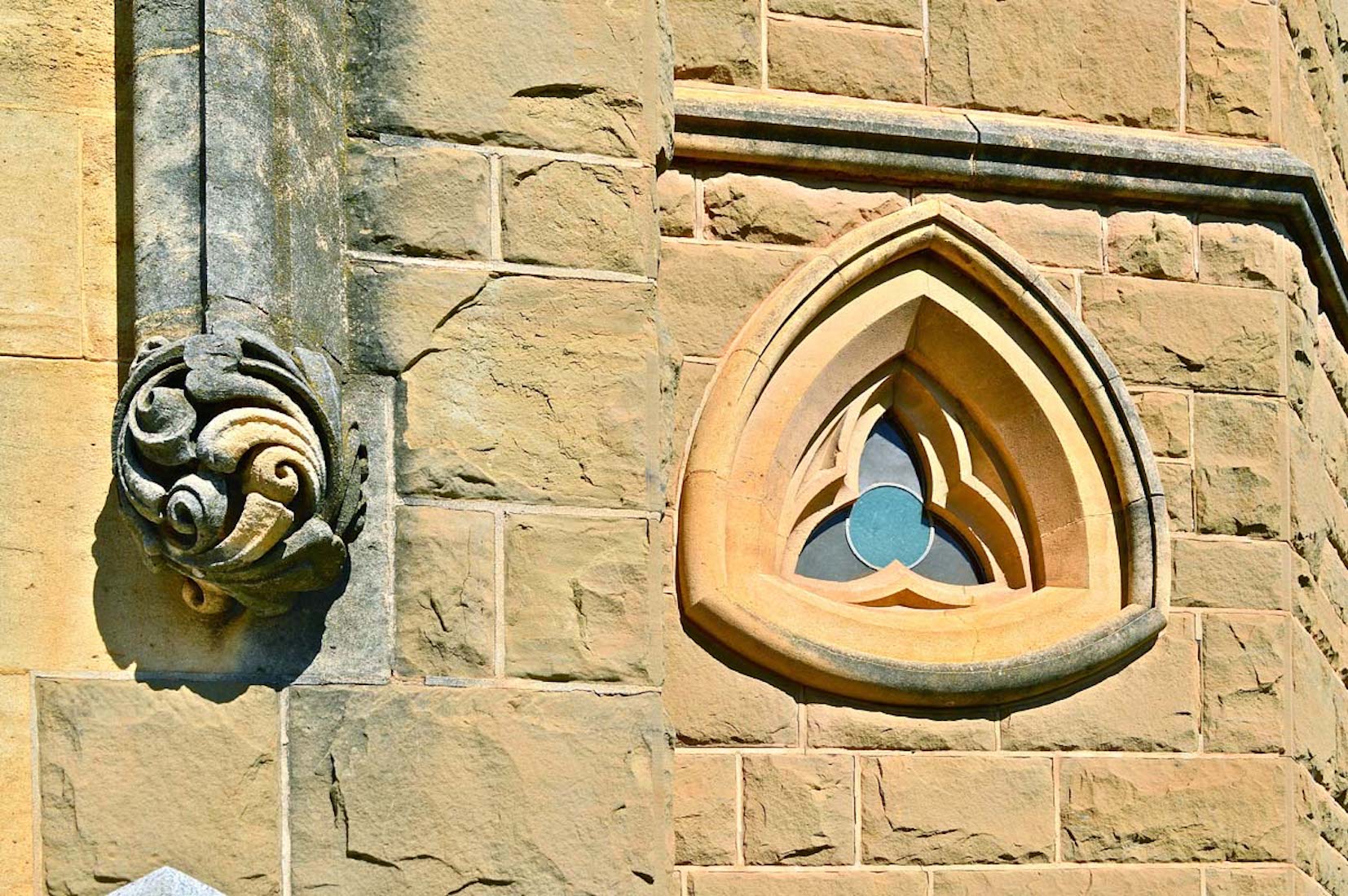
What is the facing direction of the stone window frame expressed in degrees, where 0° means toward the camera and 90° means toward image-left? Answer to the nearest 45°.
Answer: approximately 0°
